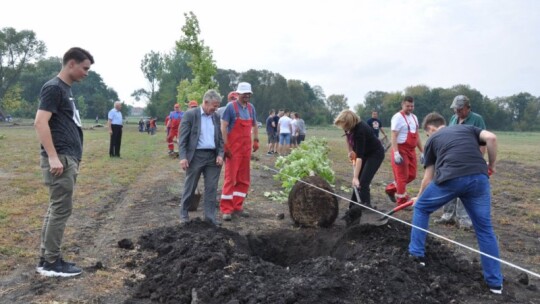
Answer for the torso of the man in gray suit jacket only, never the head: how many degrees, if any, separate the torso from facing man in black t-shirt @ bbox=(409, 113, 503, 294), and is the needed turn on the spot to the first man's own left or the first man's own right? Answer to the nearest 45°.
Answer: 0° — they already face them

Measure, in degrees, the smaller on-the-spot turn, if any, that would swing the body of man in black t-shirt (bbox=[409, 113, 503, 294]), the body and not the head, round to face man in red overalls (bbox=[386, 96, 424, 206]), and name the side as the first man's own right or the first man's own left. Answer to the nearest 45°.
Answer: approximately 45° to the first man's own right

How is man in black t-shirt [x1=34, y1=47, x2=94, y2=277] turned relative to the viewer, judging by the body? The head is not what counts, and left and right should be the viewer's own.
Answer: facing to the right of the viewer

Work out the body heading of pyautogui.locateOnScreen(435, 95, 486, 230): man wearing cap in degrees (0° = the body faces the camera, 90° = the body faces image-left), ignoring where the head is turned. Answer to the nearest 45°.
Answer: approximately 45°

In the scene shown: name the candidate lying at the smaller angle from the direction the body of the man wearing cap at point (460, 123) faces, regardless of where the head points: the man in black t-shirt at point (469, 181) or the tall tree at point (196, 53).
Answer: the man in black t-shirt

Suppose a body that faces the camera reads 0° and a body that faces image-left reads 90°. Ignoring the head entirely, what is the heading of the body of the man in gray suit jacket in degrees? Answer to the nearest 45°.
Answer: approximately 315°

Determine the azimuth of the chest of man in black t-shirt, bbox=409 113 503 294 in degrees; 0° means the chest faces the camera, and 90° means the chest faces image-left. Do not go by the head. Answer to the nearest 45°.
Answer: approximately 135°

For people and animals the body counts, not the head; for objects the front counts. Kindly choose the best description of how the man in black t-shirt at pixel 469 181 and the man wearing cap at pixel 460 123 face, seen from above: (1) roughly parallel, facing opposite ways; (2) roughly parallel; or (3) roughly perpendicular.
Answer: roughly perpendicular

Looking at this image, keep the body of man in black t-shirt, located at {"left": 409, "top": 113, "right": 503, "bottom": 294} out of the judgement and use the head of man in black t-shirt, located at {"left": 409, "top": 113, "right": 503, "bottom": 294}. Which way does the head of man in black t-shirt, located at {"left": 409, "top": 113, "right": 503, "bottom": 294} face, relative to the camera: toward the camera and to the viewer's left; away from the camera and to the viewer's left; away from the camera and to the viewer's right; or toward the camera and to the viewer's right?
away from the camera and to the viewer's left

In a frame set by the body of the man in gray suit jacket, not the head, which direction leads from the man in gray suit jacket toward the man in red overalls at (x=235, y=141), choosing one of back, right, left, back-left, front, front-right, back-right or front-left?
left

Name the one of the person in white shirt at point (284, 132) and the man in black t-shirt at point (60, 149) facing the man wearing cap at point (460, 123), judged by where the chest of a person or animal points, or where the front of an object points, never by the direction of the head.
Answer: the man in black t-shirt

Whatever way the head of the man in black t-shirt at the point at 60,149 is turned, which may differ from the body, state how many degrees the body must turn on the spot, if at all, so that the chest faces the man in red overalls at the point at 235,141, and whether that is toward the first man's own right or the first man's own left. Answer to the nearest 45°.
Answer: approximately 45° to the first man's own left

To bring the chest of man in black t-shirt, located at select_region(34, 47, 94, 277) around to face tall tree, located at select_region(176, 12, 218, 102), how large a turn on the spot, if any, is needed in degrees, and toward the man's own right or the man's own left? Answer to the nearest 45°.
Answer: approximately 90° to the man's own left
